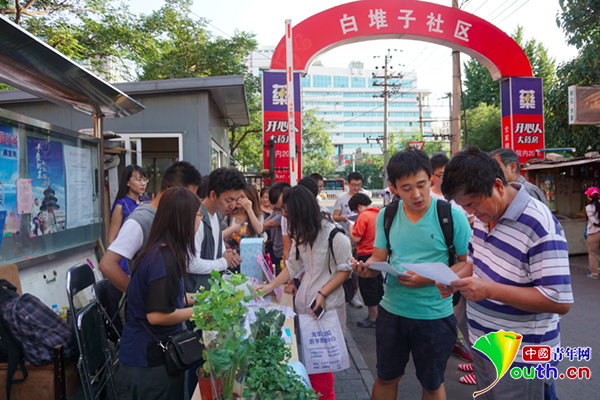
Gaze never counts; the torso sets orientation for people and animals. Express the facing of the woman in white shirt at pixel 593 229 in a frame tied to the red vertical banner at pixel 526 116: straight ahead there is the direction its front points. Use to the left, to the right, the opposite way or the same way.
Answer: to the right

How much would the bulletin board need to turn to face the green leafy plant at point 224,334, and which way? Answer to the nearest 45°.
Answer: approximately 45° to its right

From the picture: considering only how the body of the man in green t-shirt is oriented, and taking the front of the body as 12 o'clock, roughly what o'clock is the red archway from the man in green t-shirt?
The red archway is roughly at 6 o'clock from the man in green t-shirt.

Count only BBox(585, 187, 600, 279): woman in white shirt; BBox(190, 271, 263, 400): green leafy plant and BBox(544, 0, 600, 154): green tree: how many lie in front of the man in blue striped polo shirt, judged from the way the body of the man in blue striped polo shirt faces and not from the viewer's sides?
1

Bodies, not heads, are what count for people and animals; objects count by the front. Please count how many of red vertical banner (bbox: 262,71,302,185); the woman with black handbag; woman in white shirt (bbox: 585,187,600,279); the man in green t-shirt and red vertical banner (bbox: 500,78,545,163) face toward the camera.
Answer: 3

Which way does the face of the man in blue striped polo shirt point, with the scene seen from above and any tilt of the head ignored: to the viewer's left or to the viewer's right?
to the viewer's left

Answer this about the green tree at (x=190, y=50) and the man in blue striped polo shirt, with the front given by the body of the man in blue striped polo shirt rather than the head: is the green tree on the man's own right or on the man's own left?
on the man's own right
